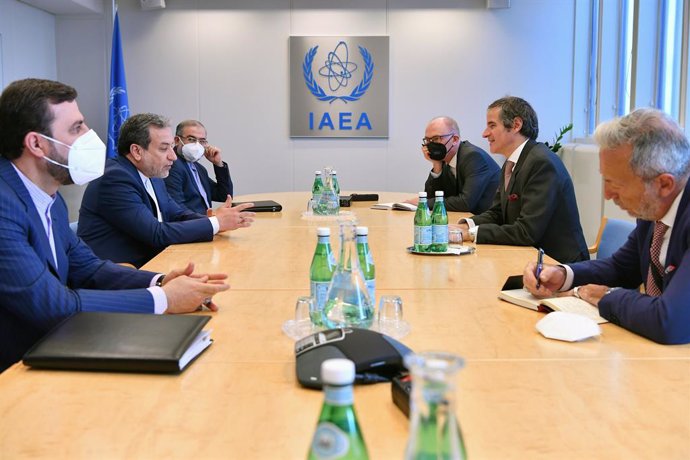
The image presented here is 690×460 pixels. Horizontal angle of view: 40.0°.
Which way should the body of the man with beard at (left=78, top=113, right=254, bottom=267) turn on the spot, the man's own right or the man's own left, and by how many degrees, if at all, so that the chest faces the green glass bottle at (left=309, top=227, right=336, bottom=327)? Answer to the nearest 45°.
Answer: approximately 90° to the man's own right

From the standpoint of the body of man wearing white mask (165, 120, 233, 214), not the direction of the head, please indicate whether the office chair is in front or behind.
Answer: in front

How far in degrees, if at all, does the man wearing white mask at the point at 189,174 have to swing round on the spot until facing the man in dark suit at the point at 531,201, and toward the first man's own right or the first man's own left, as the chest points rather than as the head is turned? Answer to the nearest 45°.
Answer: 0° — they already face them

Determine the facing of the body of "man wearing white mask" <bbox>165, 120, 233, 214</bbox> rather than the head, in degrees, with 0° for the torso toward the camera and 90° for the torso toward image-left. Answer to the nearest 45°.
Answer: approximately 315°

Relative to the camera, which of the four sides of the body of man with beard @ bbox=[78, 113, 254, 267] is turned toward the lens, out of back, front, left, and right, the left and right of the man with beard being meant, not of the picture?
right

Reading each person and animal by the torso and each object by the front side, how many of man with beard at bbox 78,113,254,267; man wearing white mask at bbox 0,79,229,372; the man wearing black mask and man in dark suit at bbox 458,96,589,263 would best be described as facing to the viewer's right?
2

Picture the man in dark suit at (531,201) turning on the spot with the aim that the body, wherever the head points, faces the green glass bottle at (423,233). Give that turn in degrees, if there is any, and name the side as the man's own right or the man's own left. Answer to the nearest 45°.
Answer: approximately 45° to the man's own left

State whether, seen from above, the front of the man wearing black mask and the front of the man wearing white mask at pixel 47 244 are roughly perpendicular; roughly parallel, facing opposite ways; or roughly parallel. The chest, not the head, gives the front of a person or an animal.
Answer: roughly parallel, facing opposite ways

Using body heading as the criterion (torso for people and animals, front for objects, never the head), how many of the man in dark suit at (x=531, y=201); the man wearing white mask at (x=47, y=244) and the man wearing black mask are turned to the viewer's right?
1

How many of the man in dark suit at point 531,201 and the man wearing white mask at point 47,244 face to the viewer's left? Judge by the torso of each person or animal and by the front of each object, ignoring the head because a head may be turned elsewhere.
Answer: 1

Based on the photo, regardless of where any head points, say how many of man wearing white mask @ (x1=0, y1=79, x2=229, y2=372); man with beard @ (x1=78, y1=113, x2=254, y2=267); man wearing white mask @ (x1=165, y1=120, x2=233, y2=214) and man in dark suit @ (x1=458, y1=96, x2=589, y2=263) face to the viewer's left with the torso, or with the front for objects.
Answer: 1

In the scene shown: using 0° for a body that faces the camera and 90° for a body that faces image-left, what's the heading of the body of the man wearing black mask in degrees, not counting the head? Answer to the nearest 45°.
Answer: approximately 45°

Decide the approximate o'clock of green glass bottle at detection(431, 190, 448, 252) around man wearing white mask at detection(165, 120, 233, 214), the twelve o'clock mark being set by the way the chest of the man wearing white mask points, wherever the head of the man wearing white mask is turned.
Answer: The green glass bottle is roughly at 1 o'clock from the man wearing white mask.

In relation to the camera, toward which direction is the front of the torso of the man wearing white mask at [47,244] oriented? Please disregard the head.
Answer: to the viewer's right
